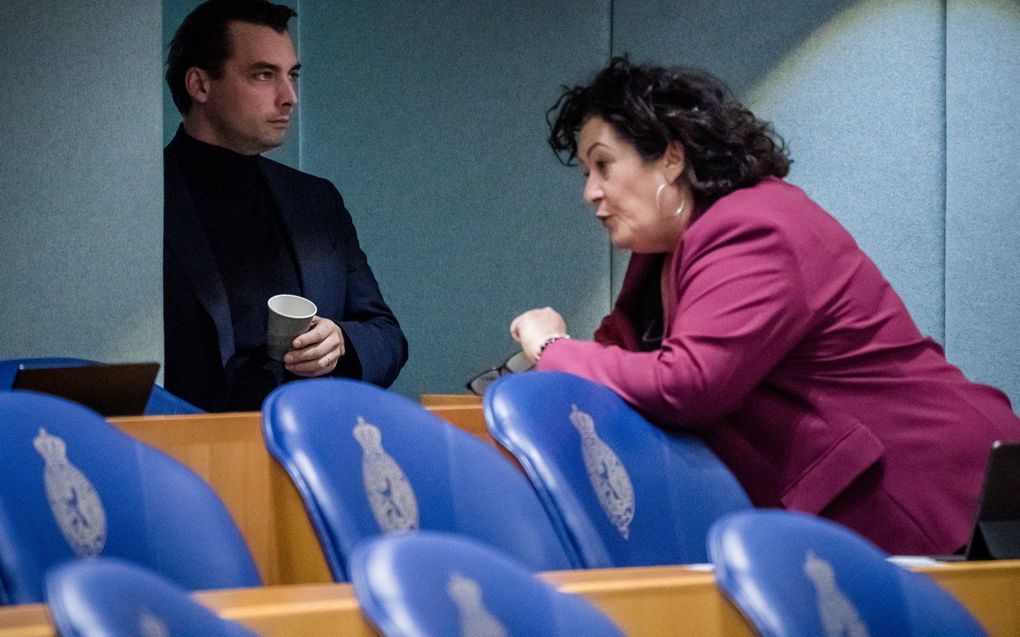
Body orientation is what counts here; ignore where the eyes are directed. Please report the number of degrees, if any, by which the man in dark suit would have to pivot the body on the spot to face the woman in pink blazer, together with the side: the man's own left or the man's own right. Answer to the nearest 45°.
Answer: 0° — they already face them

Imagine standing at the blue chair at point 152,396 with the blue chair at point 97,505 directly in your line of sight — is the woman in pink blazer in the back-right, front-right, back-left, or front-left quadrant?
front-left

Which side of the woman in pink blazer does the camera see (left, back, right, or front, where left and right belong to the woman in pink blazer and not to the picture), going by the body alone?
left

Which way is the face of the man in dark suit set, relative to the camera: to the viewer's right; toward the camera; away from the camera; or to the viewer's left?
to the viewer's right

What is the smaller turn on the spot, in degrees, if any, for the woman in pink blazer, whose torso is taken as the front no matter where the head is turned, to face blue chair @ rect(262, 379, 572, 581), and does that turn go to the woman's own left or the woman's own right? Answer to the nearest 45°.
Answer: approximately 45° to the woman's own left

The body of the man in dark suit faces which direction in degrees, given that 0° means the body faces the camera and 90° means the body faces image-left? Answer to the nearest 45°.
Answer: approximately 315°

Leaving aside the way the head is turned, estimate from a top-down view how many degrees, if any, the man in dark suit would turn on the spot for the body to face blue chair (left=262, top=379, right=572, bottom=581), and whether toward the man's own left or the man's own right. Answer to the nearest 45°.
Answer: approximately 45° to the man's own right

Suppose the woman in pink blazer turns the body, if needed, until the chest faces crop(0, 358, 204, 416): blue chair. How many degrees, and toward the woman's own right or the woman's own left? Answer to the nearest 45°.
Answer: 0° — they already face it

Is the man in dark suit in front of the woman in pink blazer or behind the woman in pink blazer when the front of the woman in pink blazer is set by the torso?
in front

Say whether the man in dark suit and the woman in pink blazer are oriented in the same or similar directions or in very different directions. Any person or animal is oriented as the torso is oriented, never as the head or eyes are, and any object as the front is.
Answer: very different directions

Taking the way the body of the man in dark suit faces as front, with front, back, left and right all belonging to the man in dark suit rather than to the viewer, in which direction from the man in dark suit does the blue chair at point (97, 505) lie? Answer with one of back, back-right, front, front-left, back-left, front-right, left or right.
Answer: front-right

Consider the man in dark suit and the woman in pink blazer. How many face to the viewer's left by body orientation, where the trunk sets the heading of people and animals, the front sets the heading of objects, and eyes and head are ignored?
1

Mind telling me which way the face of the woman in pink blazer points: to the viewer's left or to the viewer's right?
to the viewer's left
